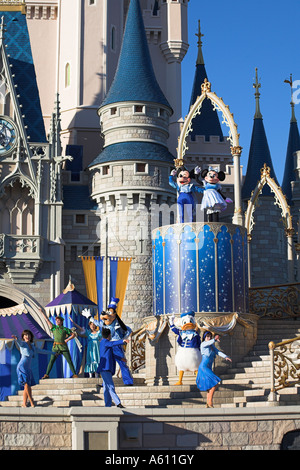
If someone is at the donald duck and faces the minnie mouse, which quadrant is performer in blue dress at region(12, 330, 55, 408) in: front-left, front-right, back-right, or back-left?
back-left

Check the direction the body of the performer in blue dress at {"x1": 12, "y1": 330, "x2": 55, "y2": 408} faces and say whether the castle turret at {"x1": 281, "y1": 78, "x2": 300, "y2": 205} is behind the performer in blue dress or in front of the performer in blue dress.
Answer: behind

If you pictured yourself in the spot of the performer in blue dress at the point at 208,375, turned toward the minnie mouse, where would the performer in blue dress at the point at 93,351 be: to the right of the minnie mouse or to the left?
left

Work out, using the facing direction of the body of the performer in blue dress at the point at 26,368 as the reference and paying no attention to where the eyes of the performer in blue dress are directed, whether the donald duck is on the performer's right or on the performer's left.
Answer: on the performer's left

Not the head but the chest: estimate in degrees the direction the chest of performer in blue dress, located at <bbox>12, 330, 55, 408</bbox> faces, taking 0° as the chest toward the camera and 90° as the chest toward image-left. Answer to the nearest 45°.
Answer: approximately 0°

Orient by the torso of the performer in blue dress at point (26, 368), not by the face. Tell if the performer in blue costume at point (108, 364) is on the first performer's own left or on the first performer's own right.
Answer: on the first performer's own left
